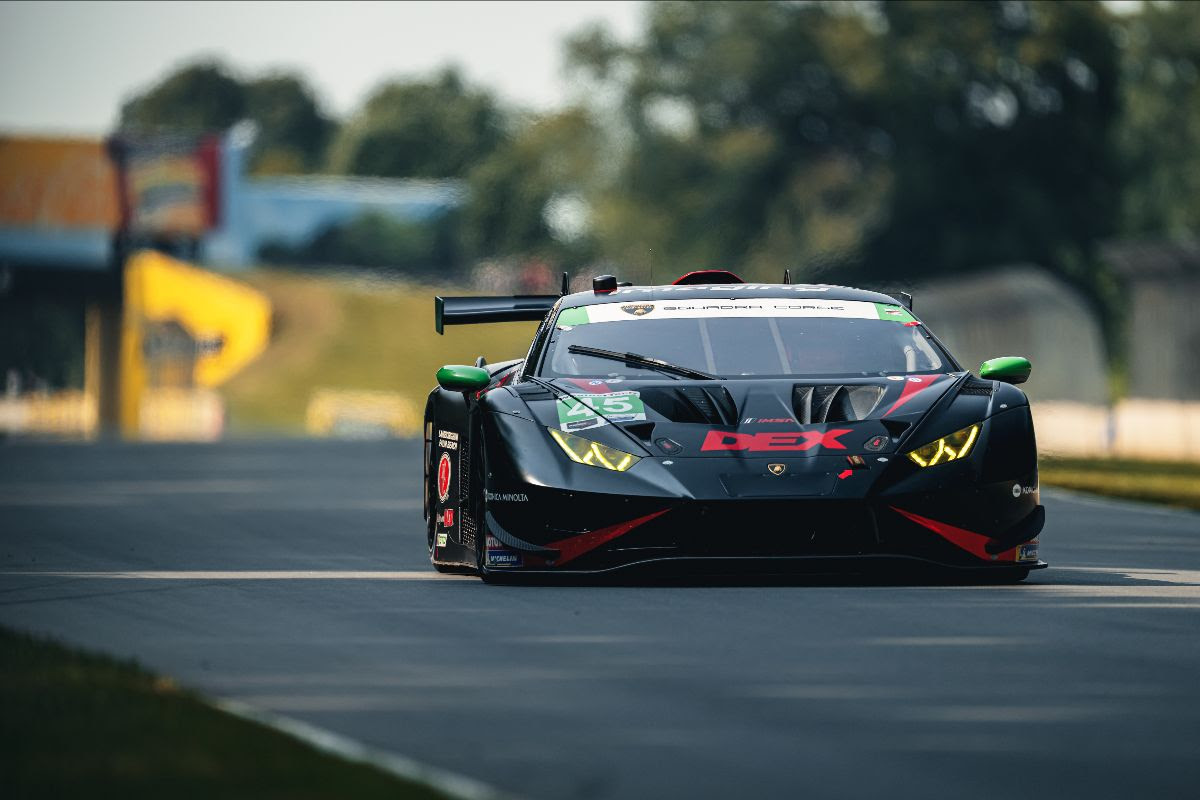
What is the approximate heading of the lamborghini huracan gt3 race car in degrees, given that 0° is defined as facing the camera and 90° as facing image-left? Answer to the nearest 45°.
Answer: approximately 0°
